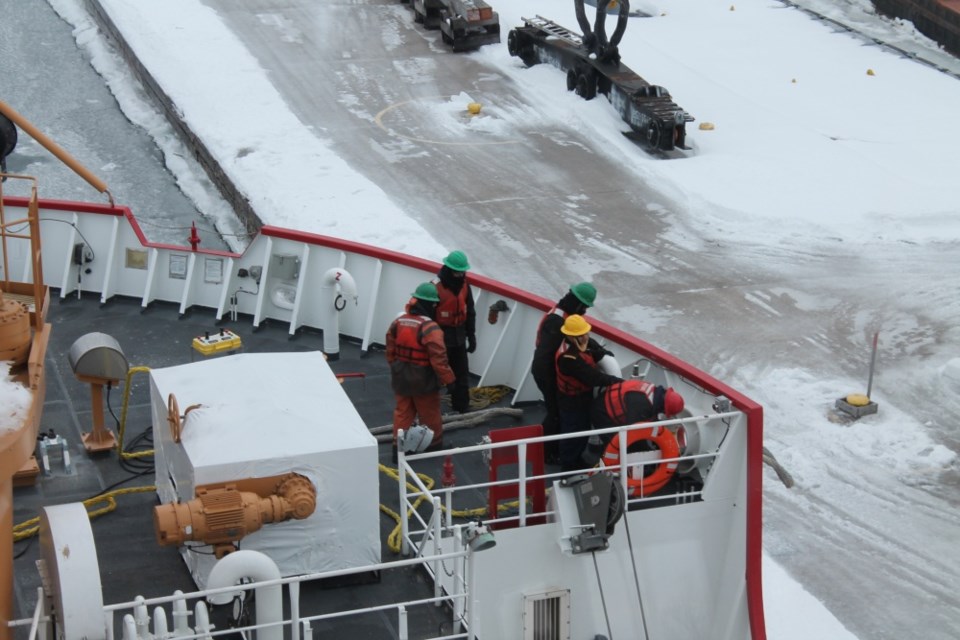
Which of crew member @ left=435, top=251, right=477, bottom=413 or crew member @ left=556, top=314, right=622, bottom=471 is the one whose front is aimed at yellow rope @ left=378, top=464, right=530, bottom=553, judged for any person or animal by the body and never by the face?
crew member @ left=435, top=251, right=477, bottom=413

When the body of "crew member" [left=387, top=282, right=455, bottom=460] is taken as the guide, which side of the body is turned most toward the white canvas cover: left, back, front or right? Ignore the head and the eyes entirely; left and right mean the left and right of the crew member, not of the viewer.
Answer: back

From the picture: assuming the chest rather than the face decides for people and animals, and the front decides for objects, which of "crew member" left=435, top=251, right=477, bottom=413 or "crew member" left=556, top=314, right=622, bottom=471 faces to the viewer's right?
"crew member" left=556, top=314, right=622, bottom=471

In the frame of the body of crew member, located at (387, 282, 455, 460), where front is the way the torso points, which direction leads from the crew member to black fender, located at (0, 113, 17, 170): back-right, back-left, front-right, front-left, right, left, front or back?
back-left

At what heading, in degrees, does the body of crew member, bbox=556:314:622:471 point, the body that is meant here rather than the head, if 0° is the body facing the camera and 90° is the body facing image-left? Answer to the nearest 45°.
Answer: approximately 270°

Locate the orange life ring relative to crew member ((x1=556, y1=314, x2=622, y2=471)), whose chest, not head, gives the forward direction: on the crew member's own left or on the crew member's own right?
on the crew member's own right

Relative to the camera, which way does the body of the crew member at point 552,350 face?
to the viewer's right

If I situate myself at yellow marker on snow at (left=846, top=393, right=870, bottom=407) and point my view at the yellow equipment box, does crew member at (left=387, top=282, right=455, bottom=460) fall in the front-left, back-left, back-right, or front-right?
front-left

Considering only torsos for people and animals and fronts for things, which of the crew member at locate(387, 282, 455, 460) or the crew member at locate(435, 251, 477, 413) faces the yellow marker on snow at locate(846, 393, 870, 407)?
the crew member at locate(387, 282, 455, 460)

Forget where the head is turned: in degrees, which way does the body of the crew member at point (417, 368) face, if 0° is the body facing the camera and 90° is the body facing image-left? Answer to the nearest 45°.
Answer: approximately 225°

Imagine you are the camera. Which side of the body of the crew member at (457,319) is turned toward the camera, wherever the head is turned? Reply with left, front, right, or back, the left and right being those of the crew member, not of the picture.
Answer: front

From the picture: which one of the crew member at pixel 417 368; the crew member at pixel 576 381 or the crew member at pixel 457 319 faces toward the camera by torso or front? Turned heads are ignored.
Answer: the crew member at pixel 457 319

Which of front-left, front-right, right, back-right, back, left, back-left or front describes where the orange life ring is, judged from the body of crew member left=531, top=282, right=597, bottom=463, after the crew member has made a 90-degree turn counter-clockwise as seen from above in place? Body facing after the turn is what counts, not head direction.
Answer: back-right

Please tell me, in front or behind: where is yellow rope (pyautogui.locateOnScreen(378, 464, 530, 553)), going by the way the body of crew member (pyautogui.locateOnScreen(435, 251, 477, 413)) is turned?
in front

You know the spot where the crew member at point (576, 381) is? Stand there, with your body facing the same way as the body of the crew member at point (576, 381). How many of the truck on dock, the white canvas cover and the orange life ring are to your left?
1

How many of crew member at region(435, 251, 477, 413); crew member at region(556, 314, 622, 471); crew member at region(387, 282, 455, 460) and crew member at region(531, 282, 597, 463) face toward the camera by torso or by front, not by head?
1
